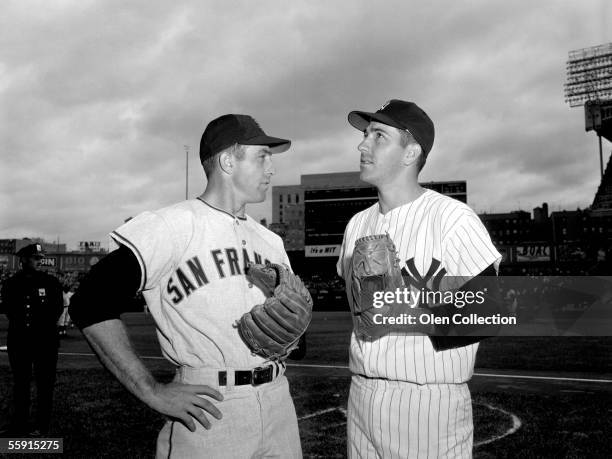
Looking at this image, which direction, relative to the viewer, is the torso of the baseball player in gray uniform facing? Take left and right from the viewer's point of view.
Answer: facing the viewer and to the right of the viewer

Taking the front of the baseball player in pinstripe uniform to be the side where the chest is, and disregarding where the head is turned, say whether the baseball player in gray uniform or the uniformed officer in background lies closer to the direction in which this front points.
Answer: the baseball player in gray uniform

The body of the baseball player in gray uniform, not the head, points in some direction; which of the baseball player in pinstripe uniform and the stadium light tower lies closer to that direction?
the baseball player in pinstripe uniform

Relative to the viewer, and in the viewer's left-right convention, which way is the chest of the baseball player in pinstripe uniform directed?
facing the viewer and to the left of the viewer

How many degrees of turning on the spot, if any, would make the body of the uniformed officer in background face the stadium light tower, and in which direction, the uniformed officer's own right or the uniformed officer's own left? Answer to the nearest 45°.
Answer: approximately 135° to the uniformed officer's own left

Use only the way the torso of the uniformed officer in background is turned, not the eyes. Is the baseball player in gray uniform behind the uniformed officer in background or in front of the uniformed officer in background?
in front

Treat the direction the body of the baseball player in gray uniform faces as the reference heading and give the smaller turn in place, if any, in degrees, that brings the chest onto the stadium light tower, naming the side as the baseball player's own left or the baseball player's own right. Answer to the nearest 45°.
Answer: approximately 90° to the baseball player's own left

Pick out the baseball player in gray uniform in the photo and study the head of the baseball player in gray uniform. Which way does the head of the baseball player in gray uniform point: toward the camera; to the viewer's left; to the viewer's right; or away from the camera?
to the viewer's right

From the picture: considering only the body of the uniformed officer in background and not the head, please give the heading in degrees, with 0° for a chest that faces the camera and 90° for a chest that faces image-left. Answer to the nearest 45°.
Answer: approximately 0°

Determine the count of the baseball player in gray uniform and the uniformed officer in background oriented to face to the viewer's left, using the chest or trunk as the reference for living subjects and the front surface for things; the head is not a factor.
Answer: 0

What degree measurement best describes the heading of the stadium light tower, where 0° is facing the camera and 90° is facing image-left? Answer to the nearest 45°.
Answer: approximately 45°

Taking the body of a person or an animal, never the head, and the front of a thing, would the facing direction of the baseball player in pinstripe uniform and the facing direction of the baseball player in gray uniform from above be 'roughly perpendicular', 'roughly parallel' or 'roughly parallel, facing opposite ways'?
roughly perpendicular
